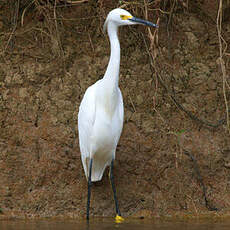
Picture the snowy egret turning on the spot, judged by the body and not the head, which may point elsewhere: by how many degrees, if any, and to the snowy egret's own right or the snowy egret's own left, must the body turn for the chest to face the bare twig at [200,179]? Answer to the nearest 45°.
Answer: approximately 90° to the snowy egret's own left

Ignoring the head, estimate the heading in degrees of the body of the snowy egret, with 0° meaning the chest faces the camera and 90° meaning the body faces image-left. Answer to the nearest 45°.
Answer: approximately 315°
